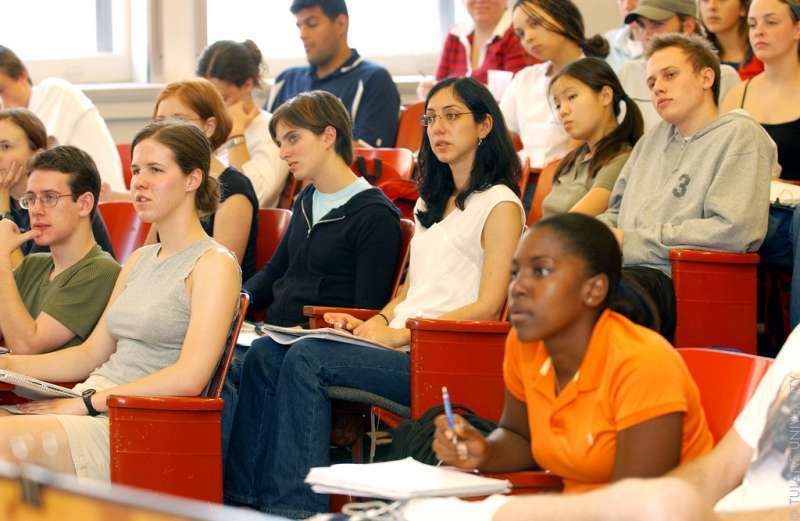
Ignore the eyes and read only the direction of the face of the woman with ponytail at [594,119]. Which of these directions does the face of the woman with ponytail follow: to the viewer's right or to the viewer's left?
to the viewer's left

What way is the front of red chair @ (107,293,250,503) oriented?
to the viewer's left

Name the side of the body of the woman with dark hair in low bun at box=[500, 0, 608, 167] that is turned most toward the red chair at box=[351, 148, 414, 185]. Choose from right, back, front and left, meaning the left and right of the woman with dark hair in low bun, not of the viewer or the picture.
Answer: front

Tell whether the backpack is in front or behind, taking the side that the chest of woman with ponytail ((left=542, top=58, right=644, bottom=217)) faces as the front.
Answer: in front

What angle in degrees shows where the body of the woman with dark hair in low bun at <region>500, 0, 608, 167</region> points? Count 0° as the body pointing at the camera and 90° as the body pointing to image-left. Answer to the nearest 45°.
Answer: approximately 45°

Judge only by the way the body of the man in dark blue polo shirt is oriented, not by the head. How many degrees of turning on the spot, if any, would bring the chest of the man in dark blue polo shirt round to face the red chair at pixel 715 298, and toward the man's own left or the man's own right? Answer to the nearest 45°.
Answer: approximately 45° to the man's own left

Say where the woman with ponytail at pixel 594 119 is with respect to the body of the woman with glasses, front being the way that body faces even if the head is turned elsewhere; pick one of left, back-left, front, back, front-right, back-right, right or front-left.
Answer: back

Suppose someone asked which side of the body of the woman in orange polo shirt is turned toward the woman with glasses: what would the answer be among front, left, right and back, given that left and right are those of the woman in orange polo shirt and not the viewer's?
right

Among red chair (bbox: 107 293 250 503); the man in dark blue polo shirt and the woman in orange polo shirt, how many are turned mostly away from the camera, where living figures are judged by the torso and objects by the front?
0

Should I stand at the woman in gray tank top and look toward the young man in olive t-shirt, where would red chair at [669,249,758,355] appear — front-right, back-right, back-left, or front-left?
back-right

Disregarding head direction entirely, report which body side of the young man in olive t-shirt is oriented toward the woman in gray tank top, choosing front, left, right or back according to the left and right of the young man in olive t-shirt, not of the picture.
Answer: left

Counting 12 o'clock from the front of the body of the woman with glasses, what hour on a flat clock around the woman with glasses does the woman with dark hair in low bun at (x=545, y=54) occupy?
The woman with dark hair in low bun is roughly at 5 o'clock from the woman with glasses.

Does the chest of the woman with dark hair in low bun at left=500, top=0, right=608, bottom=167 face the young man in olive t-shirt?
yes

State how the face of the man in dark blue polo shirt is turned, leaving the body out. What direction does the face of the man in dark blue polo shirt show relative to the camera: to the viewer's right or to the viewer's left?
to the viewer's left

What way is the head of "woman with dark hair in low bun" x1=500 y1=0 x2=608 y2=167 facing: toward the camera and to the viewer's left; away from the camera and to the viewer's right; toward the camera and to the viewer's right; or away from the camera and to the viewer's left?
toward the camera and to the viewer's left

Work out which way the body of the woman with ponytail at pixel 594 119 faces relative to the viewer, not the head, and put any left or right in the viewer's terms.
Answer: facing the viewer and to the left of the viewer

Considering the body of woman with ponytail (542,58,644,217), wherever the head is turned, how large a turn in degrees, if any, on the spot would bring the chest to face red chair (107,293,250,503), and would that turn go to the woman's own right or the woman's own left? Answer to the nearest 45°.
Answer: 0° — they already face it

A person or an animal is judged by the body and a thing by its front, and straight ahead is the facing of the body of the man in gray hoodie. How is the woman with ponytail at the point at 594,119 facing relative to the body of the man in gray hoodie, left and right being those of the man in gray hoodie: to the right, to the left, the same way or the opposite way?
the same way
